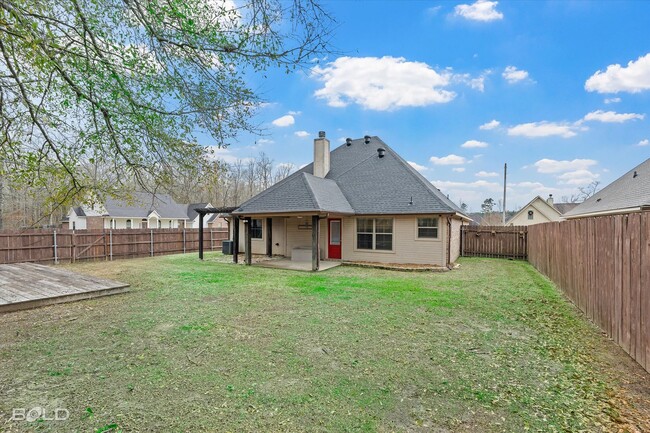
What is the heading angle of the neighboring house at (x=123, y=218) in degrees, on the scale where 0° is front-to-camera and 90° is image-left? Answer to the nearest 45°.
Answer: approximately 0°

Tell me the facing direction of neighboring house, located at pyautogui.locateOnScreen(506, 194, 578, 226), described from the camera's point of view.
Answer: facing the viewer

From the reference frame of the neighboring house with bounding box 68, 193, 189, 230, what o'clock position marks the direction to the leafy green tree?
The leafy green tree is roughly at 12 o'clock from the neighboring house.

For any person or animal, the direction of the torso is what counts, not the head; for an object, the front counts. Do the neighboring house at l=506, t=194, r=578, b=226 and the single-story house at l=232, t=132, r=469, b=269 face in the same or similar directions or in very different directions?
very different directions

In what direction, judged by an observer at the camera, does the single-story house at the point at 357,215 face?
facing away from the viewer

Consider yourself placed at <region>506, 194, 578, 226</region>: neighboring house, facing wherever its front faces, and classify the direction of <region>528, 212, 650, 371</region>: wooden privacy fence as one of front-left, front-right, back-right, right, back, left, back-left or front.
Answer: front

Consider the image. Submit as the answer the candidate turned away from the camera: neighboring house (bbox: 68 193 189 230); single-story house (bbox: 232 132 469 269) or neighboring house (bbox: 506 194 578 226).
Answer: the single-story house
